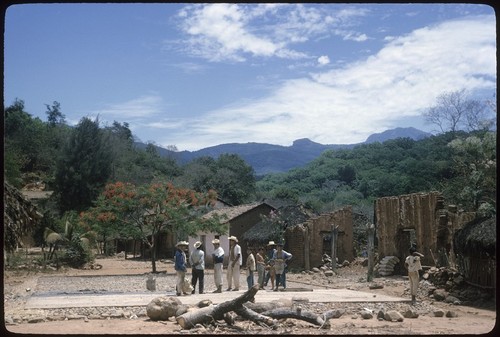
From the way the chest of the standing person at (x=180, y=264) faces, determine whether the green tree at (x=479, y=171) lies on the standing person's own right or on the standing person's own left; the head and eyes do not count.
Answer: on the standing person's own left

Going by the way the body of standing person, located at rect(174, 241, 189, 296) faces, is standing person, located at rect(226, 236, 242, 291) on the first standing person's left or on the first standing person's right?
on the first standing person's left

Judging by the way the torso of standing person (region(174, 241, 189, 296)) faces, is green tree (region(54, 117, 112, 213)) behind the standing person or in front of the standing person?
behind

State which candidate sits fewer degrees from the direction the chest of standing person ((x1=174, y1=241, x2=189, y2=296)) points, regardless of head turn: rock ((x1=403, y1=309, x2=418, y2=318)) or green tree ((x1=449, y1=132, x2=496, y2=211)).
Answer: the rock

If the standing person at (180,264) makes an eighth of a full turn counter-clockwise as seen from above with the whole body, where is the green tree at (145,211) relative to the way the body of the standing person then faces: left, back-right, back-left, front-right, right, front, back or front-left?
left

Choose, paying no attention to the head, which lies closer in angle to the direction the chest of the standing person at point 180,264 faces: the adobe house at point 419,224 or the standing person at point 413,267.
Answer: the standing person

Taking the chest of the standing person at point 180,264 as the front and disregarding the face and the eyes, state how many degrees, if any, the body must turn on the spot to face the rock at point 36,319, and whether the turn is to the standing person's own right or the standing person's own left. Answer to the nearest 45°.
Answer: approximately 90° to the standing person's own right

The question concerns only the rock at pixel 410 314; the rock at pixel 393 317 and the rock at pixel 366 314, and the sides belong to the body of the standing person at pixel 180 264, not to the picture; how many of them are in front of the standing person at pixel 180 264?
3

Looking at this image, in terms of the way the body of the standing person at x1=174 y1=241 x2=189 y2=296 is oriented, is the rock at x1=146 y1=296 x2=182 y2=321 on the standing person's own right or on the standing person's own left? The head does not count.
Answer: on the standing person's own right

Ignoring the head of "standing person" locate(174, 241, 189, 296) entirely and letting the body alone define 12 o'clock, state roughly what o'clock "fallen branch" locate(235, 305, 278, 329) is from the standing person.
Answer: The fallen branch is roughly at 1 o'clock from the standing person.
